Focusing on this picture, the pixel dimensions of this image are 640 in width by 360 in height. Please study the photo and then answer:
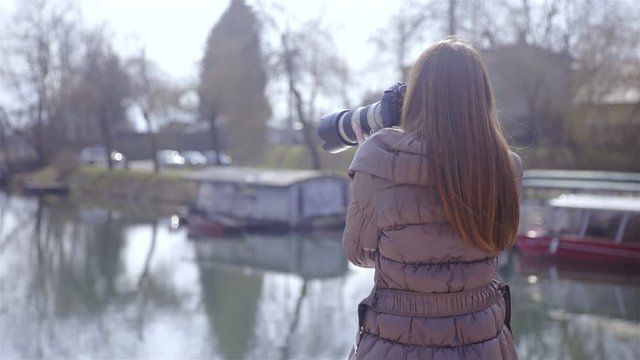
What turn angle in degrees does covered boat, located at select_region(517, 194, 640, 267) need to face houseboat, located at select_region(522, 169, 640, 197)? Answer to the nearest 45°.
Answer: approximately 90° to its right

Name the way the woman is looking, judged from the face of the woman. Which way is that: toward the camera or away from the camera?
away from the camera

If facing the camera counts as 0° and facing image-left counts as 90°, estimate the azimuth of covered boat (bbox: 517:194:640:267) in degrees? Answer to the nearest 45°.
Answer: approximately 90°

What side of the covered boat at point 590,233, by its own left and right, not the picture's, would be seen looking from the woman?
left

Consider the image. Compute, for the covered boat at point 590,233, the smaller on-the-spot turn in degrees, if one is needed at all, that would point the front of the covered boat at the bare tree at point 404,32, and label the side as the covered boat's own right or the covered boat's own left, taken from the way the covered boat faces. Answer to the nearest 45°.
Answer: approximately 45° to the covered boat's own right
